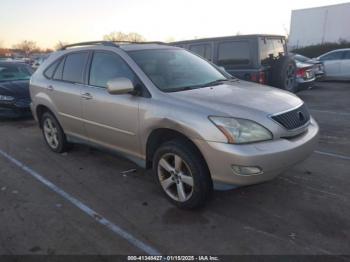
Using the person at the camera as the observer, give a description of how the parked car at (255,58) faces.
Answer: facing away from the viewer and to the left of the viewer

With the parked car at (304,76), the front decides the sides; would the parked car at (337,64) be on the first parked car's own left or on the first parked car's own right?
on the first parked car's own right

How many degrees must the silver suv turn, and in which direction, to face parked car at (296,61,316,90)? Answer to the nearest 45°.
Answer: approximately 90° to its left

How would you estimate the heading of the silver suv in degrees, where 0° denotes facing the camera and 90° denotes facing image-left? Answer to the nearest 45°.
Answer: approximately 315°

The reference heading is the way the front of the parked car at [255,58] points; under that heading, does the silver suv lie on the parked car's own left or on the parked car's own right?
on the parked car's own left

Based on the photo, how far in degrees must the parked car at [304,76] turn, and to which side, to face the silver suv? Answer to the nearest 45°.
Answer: approximately 135° to its left

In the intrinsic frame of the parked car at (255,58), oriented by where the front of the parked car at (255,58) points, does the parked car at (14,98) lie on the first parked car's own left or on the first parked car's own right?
on the first parked car's own left

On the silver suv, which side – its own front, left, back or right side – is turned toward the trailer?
left

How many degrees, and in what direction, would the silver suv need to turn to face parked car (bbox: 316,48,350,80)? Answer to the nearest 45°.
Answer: approximately 90° to its left

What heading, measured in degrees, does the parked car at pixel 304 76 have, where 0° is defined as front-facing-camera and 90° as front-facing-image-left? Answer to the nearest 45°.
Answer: approximately 135°
